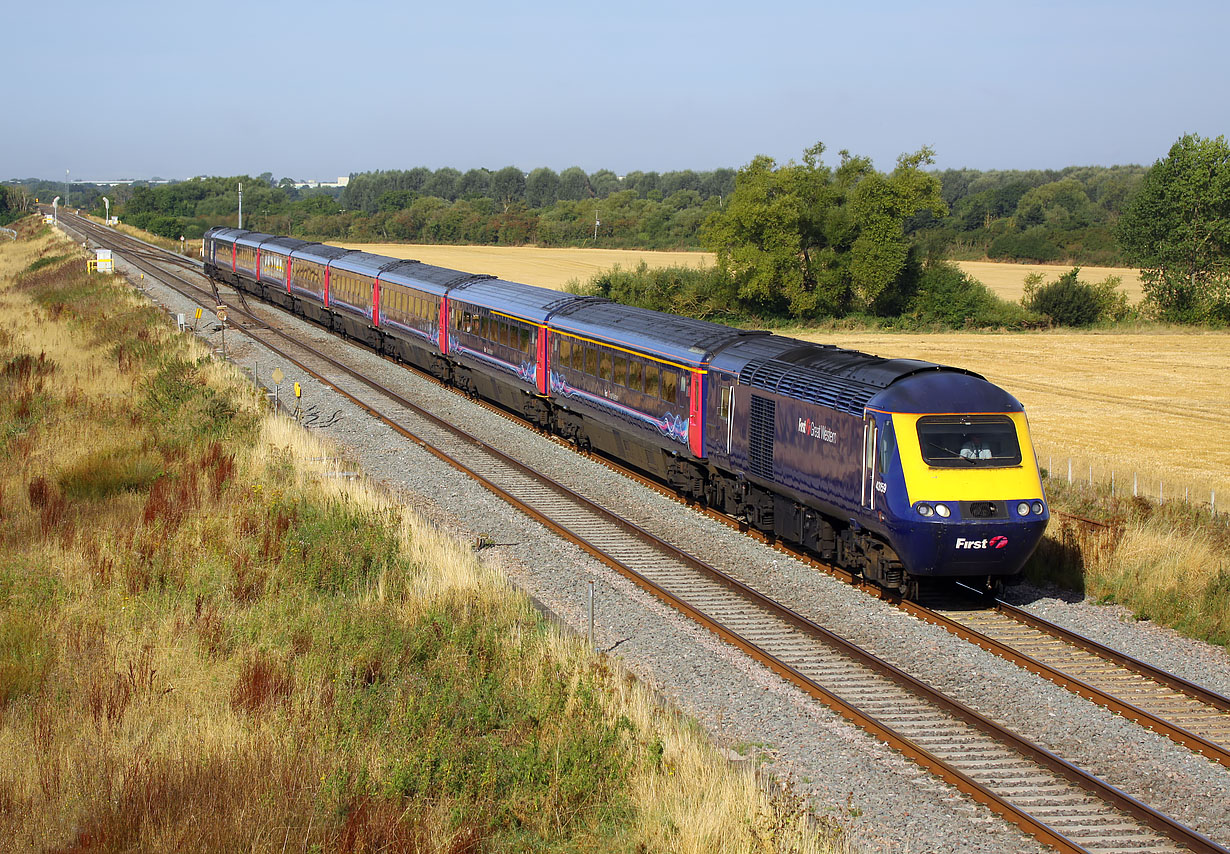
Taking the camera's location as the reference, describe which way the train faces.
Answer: facing the viewer and to the right of the viewer
